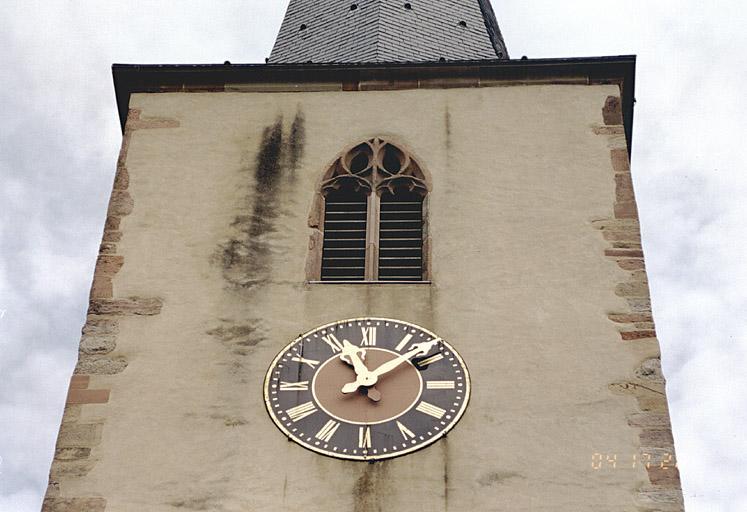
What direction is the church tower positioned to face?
toward the camera
